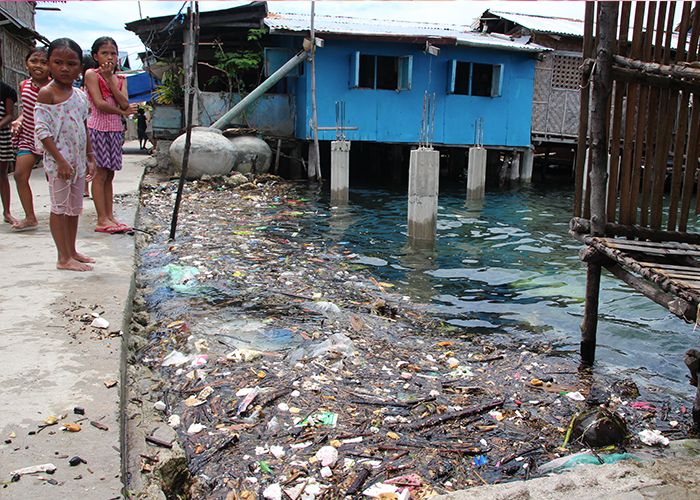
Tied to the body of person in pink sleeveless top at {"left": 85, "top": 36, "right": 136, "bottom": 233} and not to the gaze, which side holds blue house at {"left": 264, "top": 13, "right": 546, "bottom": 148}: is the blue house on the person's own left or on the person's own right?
on the person's own left

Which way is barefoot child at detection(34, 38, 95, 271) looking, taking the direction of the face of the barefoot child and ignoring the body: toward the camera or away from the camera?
toward the camera

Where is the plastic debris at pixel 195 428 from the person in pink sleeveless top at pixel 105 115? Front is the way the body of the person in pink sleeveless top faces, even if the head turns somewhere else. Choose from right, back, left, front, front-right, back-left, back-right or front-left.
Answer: front-right

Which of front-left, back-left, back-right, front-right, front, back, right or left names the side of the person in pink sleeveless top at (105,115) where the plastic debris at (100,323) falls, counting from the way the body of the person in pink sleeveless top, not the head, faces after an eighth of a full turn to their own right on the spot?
front

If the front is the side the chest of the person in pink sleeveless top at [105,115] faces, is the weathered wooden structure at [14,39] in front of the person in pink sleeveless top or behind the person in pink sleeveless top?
behind

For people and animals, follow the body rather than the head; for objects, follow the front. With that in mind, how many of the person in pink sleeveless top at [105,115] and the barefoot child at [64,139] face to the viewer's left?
0

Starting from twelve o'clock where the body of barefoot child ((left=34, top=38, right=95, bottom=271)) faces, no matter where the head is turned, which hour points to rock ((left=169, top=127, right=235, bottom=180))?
The rock is roughly at 8 o'clock from the barefoot child.

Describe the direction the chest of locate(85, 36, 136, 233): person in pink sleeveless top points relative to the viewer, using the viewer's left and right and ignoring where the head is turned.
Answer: facing the viewer and to the right of the viewer

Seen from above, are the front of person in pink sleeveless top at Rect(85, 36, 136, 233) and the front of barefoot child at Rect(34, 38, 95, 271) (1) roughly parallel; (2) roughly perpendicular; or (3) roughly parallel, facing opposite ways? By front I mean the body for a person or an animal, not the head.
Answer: roughly parallel

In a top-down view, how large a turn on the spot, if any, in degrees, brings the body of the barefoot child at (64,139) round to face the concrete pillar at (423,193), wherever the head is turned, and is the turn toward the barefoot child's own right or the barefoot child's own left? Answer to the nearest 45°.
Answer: approximately 90° to the barefoot child's own left

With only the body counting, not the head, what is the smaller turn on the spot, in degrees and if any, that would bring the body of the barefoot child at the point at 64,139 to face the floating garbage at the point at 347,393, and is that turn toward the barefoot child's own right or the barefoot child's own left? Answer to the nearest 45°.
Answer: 0° — they already face it

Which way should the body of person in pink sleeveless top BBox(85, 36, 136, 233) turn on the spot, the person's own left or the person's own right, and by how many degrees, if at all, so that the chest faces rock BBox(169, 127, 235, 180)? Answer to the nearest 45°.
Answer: approximately 135° to the person's own left

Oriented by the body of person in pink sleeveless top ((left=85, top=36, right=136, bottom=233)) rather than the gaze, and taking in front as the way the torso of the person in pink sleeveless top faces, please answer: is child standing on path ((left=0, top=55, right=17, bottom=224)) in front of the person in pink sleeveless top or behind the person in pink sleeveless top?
behind

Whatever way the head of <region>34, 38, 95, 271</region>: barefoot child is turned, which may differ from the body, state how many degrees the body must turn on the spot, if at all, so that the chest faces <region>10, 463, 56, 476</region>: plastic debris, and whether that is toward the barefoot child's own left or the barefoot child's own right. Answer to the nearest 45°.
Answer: approximately 45° to the barefoot child's own right
